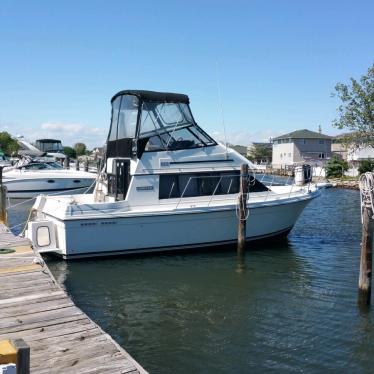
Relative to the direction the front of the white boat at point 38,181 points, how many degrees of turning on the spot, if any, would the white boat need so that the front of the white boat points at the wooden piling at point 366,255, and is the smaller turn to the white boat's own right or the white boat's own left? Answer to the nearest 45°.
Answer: approximately 90° to the white boat's own right

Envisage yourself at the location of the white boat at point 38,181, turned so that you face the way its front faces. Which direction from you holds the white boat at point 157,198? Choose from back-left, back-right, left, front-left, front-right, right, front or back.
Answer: right

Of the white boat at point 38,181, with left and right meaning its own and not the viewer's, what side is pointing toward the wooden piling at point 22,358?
right

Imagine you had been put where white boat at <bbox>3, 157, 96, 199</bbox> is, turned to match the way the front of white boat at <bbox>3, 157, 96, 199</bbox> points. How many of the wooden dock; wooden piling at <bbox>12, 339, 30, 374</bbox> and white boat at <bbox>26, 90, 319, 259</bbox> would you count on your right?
3

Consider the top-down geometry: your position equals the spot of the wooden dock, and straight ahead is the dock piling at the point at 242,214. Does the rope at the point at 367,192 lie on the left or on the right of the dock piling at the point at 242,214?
right

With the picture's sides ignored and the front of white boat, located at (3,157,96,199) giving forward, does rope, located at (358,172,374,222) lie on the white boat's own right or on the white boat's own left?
on the white boat's own right

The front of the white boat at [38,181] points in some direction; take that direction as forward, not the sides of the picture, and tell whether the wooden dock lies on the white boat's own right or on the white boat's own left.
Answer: on the white boat's own right
